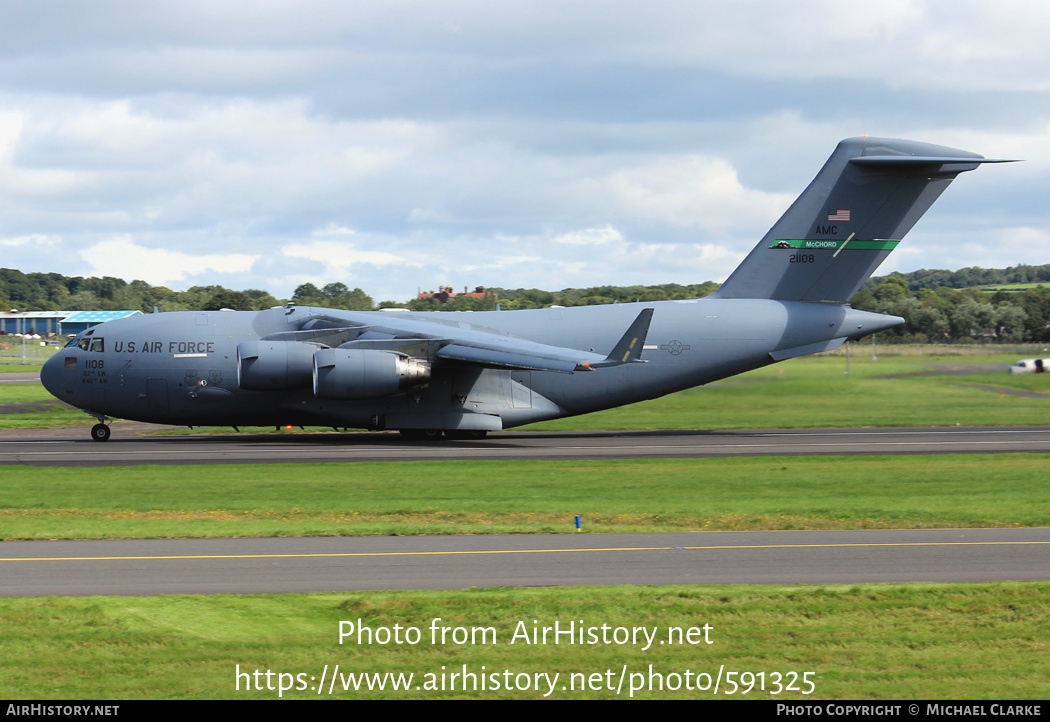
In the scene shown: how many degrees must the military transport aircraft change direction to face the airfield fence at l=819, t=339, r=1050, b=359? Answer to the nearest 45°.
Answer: approximately 135° to its right

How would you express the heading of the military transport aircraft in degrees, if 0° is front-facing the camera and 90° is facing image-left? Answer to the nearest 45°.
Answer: approximately 90°
